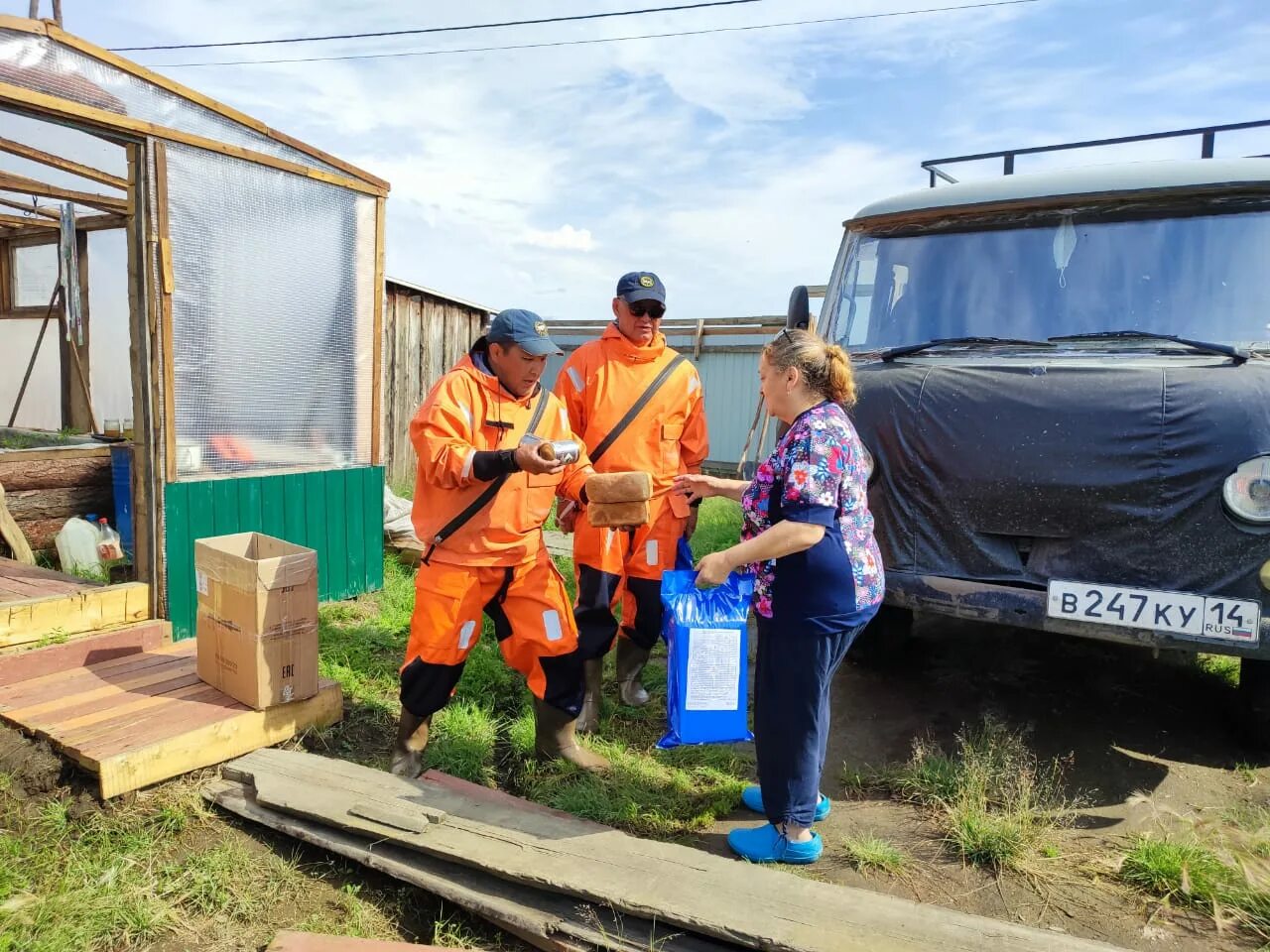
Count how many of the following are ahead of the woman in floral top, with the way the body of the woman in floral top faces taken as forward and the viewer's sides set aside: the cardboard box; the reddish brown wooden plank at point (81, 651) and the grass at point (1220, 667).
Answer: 2

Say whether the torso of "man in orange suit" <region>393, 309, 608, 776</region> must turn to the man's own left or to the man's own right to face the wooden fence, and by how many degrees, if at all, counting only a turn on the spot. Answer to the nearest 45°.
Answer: approximately 135° to the man's own left

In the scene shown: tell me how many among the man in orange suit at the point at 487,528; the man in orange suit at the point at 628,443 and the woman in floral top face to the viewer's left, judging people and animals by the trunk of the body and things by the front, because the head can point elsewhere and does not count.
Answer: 1

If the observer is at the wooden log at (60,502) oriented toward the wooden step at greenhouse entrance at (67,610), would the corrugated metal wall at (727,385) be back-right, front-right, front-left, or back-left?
back-left

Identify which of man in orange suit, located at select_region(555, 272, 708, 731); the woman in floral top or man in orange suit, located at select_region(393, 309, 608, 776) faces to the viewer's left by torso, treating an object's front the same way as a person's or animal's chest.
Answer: the woman in floral top

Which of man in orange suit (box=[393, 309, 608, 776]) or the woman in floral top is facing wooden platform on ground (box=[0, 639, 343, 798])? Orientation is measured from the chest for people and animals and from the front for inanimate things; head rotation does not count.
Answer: the woman in floral top

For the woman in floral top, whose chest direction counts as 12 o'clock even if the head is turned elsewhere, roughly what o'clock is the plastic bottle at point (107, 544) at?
The plastic bottle is roughly at 1 o'clock from the woman in floral top.

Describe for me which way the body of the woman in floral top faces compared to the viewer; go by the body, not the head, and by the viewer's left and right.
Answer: facing to the left of the viewer

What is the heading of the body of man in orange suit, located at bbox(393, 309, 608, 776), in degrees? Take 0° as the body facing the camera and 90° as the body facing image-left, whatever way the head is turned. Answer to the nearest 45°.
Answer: approximately 315°

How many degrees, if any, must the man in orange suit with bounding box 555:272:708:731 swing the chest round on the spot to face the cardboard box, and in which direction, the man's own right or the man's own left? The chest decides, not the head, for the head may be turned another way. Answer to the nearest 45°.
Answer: approximately 90° to the man's own right

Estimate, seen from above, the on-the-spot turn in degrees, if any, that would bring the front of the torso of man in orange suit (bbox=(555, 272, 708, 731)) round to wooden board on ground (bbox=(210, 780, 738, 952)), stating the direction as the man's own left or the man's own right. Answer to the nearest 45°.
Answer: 0° — they already face it

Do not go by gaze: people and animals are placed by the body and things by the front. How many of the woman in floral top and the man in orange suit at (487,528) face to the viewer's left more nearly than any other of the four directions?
1

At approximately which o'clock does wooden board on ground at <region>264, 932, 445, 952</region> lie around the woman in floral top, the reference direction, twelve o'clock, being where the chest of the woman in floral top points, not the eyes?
The wooden board on ground is roughly at 11 o'clock from the woman in floral top.

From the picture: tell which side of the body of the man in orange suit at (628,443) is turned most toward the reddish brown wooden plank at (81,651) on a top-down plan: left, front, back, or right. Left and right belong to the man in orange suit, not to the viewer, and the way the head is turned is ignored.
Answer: right

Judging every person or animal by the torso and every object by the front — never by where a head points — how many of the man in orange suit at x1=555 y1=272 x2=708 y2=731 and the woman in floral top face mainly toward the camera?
1

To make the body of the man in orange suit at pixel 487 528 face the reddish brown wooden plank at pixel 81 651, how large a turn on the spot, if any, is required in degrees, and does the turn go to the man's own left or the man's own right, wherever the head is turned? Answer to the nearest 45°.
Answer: approximately 180°
